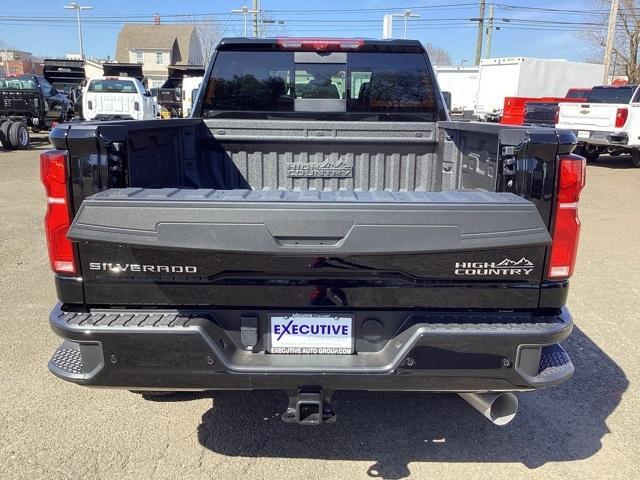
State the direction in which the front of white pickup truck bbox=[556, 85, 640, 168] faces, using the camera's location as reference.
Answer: facing away from the viewer and to the right of the viewer

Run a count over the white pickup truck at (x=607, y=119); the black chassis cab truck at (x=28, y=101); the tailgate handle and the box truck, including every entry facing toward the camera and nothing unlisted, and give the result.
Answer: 1

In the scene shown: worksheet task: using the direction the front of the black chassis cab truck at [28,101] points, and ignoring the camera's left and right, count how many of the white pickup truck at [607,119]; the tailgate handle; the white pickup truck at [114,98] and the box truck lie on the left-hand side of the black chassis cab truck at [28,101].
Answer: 0

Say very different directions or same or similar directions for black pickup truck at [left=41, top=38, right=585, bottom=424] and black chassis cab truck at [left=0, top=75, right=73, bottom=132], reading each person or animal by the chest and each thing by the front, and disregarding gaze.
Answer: same or similar directions

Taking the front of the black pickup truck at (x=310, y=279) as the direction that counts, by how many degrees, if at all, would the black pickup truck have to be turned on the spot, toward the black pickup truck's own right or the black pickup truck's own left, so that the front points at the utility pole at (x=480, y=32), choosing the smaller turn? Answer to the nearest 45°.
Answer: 0° — it already faces it

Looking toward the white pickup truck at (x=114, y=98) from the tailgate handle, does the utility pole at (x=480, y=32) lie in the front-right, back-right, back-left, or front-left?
front-right

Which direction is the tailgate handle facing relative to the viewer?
toward the camera

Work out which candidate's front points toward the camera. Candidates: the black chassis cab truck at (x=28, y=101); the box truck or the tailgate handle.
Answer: the tailgate handle

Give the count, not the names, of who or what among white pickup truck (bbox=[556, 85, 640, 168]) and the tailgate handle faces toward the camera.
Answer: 1

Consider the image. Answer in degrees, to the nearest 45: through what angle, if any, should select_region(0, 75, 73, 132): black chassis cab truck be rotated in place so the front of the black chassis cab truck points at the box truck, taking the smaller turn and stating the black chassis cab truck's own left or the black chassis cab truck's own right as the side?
approximately 45° to the black chassis cab truck's own right

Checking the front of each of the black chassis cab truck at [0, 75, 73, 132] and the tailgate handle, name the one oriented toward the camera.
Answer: the tailgate handle

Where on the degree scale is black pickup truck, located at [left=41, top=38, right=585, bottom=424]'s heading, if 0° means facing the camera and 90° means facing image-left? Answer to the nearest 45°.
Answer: approximately 180°

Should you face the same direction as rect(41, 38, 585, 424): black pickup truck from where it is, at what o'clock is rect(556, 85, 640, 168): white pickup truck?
The white pickup truck is roughly at 1 o'clock from the black pickup truck.

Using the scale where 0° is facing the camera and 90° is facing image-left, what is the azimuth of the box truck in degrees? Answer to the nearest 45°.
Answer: approximately 225°

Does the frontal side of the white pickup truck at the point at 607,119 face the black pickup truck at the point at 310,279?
no

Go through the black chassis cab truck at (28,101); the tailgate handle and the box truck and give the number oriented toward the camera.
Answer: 1

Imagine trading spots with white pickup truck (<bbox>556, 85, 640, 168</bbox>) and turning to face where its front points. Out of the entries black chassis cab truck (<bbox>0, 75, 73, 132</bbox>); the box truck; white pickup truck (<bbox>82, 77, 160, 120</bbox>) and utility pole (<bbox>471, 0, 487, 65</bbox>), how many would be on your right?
0

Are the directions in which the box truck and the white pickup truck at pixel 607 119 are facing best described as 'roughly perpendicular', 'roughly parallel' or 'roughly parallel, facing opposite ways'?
roughly parallel

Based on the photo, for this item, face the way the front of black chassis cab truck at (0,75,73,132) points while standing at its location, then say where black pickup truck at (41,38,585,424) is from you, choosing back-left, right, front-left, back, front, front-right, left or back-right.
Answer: back-right
